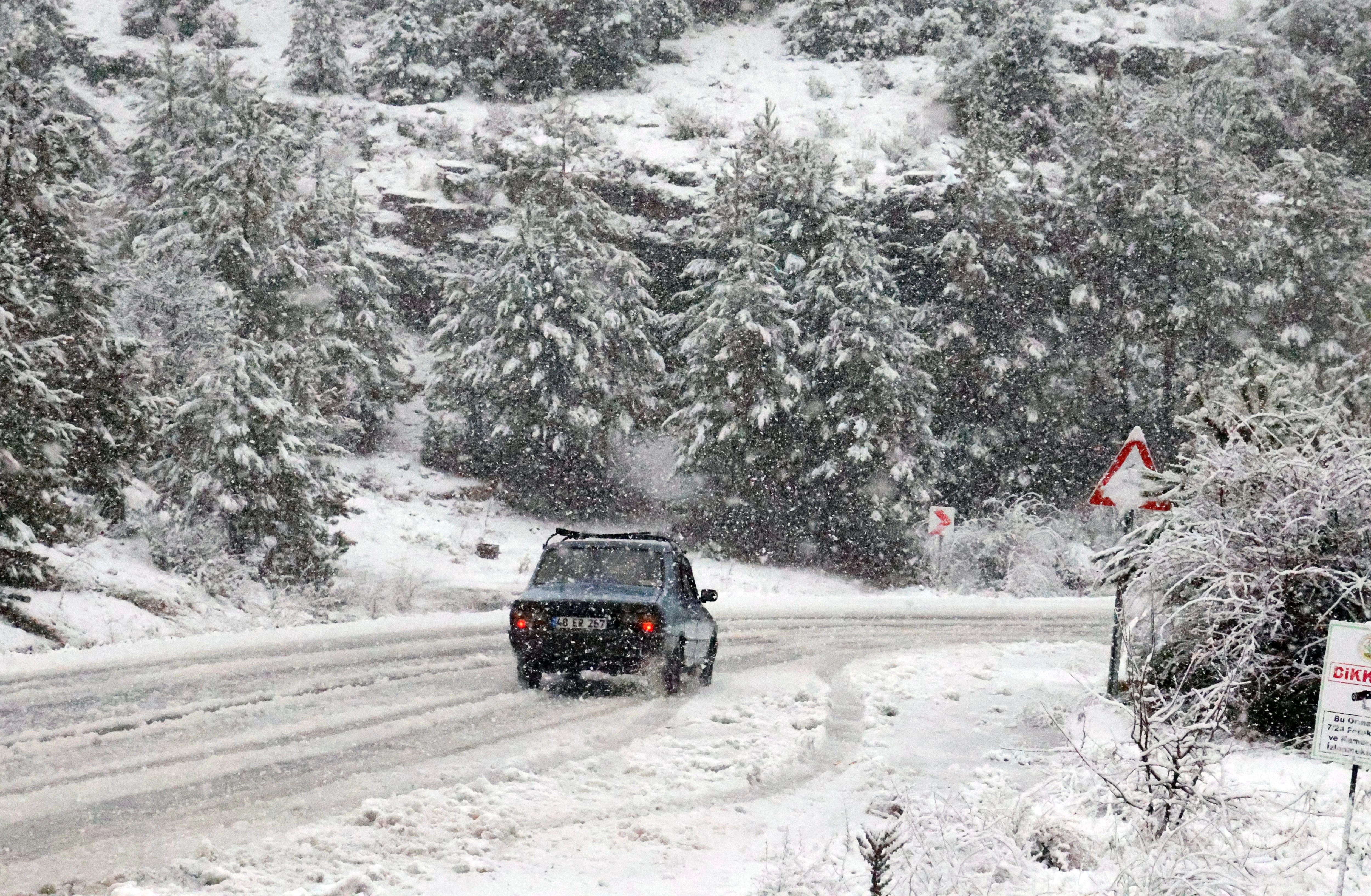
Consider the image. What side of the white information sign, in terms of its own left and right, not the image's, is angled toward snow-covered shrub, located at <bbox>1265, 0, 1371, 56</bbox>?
back

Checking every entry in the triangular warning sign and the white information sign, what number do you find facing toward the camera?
2

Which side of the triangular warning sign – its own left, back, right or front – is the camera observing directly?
front

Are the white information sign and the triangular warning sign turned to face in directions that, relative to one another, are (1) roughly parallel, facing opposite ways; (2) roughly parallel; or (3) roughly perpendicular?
roughly parallel

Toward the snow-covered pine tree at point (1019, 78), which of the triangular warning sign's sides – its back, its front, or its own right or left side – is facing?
back

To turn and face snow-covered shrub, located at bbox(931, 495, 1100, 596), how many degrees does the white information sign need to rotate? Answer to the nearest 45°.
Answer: approximately 180°

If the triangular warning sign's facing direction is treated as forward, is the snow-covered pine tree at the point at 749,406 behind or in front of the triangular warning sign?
behind
